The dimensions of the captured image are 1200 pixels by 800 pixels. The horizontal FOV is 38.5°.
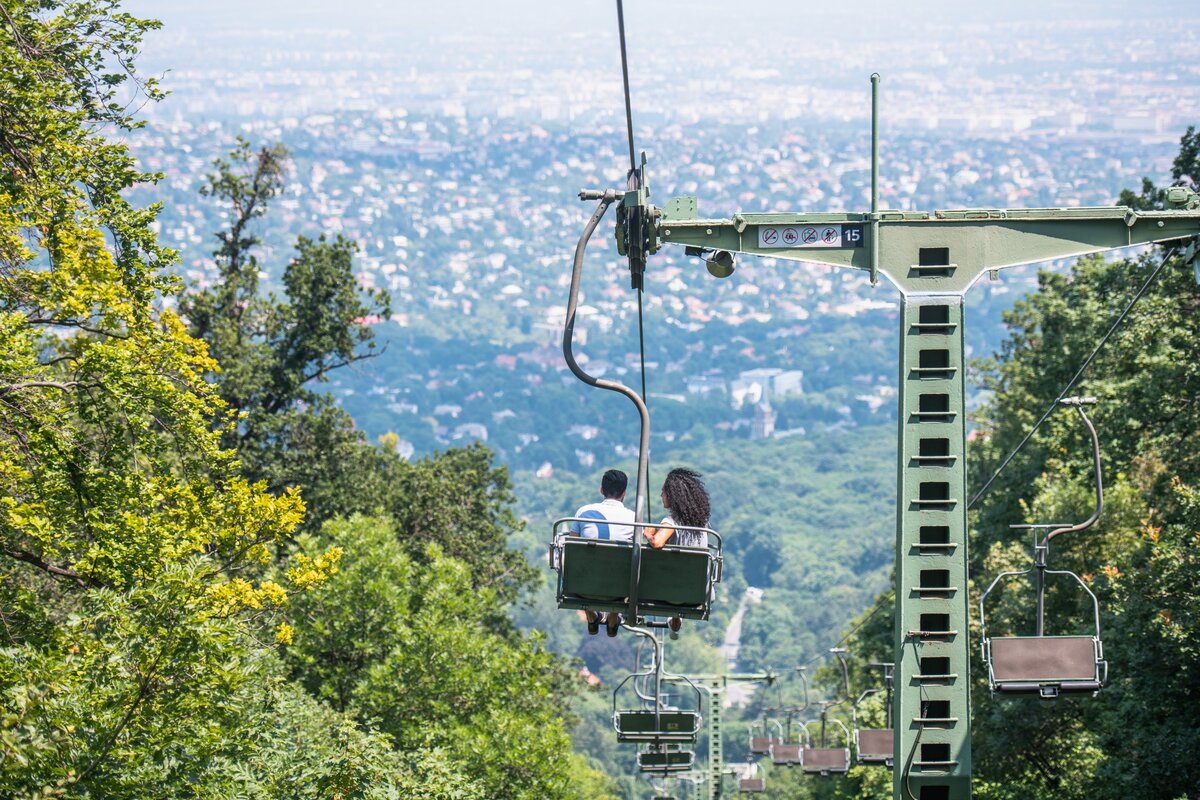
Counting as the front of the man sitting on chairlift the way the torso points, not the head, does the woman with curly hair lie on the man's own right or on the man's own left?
on the man's own right

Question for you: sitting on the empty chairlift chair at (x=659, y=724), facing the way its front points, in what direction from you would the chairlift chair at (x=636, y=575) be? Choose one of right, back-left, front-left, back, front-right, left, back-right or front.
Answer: back

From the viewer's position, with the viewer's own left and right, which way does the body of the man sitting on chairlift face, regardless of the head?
facing away from the viewer

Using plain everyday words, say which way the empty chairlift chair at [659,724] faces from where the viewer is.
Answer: facing away from the viewer

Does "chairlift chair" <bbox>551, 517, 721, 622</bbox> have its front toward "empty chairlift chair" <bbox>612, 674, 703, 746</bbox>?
yes

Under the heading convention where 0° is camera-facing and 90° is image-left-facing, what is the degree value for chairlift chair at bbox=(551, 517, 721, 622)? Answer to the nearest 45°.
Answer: approximately 180°

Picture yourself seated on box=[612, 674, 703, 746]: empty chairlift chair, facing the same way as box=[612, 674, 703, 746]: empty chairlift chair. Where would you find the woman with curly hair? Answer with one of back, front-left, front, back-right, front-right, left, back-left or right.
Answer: back
